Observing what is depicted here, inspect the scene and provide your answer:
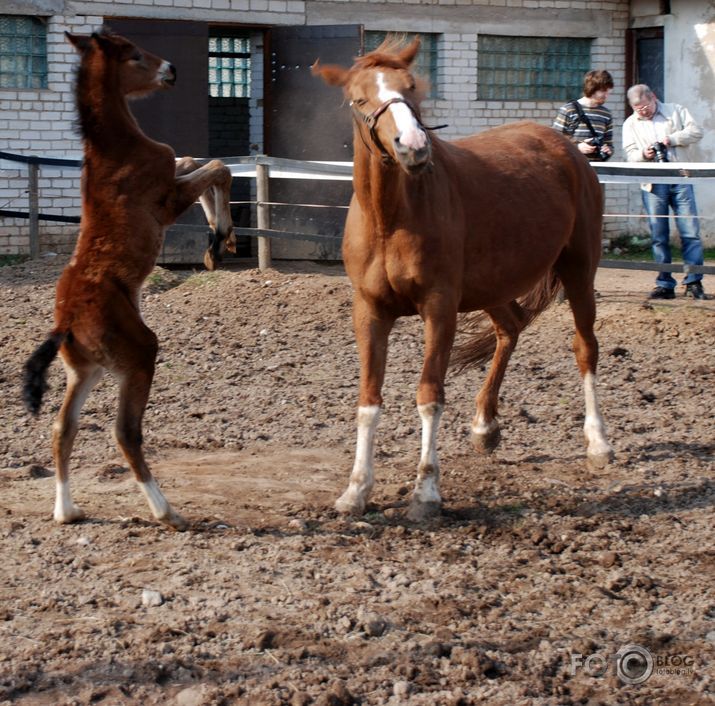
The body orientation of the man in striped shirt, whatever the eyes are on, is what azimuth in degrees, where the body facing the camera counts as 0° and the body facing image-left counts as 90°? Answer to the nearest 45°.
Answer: approximately 315°

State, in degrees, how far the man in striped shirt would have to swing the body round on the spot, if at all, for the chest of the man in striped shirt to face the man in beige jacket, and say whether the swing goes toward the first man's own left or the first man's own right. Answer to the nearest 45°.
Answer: approximately 90° to the first man's own left

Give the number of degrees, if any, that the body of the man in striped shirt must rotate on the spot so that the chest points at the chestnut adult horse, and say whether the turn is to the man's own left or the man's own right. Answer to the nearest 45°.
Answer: approximately 45° to the man's own right

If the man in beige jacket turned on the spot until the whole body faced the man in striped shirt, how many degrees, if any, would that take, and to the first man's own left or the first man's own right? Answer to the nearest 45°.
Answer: approximately 45° to the first man's own right

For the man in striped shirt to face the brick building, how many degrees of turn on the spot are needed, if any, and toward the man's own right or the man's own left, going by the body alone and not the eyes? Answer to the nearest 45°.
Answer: approximately 180°

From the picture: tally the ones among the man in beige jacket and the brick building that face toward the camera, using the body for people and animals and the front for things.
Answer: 2

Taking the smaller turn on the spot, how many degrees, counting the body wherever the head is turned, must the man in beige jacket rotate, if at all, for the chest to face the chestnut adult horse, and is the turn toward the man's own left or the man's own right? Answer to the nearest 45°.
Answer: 0° — they already face it

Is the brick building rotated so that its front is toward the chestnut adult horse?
yes

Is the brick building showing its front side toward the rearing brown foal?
yes

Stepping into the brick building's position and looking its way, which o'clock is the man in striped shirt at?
The man in striped shirt is roughly at 11 o'clock from the brick building.
